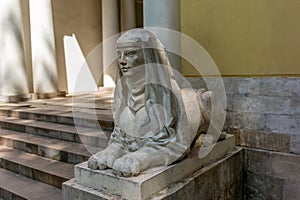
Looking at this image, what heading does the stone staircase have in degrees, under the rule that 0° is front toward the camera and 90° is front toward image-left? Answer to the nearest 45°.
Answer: approximately 45°

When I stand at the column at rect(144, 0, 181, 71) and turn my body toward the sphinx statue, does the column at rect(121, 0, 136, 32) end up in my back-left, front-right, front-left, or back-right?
back-right

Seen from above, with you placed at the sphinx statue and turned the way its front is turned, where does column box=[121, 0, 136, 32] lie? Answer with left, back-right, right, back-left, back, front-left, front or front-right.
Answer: back-right

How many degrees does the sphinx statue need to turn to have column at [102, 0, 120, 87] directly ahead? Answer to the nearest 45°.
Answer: approximately 135° to its right

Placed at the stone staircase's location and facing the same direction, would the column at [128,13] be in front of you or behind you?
behind

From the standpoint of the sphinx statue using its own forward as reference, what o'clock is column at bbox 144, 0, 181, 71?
The column is roughly at 5 o'clock from the sphinx statue.

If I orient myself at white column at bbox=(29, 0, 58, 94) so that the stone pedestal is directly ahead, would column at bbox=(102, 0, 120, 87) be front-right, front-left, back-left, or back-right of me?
back-left

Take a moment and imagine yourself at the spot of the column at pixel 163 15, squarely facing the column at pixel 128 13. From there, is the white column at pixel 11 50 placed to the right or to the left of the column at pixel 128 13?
left

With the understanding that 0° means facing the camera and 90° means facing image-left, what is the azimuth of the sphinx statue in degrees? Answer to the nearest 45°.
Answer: approximately 45°

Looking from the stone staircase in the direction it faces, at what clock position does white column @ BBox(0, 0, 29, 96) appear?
The white column is roughly at 4 o'clock from the stone staircase.
